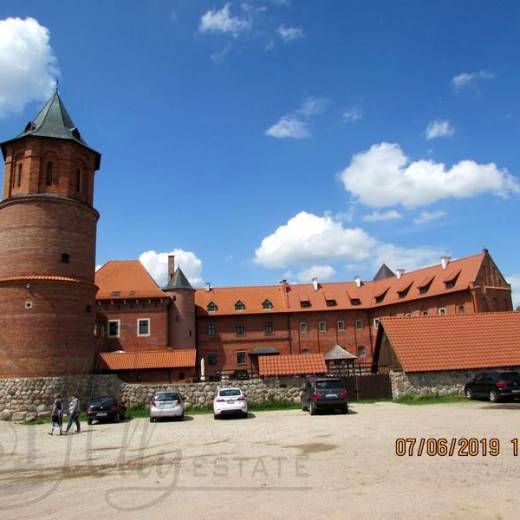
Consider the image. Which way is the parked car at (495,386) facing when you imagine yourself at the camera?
facing away from the viewer and to the left of the viewer

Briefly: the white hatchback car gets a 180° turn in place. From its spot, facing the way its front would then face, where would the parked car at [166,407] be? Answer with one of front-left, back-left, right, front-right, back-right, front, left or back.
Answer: right

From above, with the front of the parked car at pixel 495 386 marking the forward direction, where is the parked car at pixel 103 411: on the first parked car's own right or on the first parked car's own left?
on the first parked car's own left

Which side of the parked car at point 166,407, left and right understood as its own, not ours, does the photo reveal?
back

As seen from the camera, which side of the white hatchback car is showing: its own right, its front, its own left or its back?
back

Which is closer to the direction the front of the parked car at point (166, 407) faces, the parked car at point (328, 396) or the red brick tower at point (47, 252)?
the red brick tower

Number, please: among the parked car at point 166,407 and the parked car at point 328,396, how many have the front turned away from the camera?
2

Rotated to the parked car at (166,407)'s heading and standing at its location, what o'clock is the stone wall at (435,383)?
The stone wall is roughly at 3 o'clock from the parked car.

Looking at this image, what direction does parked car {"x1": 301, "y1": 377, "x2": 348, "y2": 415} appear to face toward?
away from the camera
